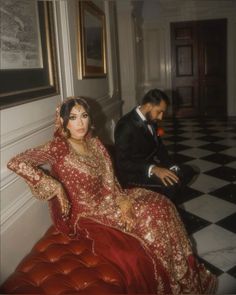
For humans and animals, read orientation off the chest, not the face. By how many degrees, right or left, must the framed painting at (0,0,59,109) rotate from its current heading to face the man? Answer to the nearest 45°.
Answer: approximately 90° to its left

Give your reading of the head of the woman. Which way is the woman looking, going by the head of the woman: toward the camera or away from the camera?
toward the camera

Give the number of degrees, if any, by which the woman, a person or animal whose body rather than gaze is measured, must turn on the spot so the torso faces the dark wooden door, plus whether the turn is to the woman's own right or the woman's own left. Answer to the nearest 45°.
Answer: approximately 135° to the woman's own left

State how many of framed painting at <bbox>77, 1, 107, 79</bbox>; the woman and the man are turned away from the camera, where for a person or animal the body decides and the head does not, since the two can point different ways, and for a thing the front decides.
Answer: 0

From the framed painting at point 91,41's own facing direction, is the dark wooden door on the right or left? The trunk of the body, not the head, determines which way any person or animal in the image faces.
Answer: on its left

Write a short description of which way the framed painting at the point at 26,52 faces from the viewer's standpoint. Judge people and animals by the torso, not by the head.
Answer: facing the viewer and to the right of the viewer

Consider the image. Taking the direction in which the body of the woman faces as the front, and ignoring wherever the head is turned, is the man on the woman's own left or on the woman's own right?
on the woman's own left

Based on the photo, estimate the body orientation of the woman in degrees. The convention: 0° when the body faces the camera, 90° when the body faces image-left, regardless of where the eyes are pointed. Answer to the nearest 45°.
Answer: approximately 315°
